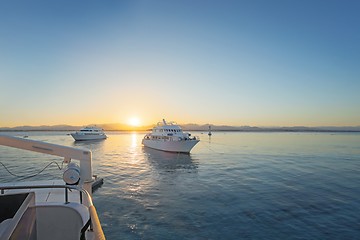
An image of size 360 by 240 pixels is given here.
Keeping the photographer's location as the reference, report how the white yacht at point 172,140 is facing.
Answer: facing the viewer and to the right of the viewer
